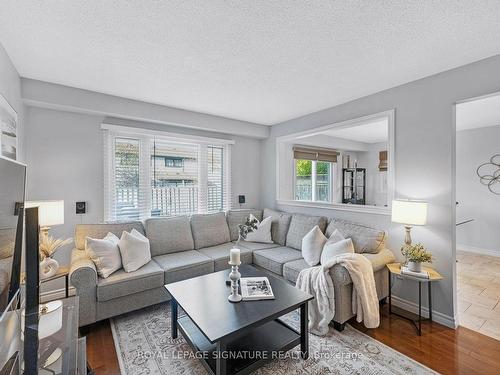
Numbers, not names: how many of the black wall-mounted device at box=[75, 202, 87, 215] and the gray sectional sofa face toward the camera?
2

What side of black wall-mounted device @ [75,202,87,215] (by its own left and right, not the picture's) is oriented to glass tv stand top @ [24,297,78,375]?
front

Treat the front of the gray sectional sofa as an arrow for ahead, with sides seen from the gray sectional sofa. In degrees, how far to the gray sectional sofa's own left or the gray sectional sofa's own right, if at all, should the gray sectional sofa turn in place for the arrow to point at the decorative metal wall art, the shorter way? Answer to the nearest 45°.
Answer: approximately 90° to the gray sectional sofa's own left

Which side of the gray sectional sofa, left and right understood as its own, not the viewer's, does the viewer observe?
front

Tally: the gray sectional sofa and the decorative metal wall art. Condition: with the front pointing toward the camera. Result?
2

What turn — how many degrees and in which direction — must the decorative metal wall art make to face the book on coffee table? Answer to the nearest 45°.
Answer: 0° — it already faces it

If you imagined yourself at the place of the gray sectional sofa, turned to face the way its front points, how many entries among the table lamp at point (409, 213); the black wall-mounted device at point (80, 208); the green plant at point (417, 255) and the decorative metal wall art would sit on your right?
1

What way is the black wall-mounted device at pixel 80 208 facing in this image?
toward the camera

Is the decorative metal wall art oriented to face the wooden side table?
yes

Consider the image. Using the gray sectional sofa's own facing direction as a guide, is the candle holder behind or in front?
in front

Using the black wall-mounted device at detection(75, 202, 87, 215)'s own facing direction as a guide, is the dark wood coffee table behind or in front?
in front

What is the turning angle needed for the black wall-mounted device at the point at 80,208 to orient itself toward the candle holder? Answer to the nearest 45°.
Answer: approximately 45° to its left

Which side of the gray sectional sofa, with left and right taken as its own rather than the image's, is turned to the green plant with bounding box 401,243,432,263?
left

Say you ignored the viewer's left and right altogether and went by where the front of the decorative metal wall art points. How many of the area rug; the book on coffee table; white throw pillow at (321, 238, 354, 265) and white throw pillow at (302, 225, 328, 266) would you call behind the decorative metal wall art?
0

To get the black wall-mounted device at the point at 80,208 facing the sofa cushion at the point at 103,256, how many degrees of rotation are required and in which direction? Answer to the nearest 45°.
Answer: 0° — it already faces it
